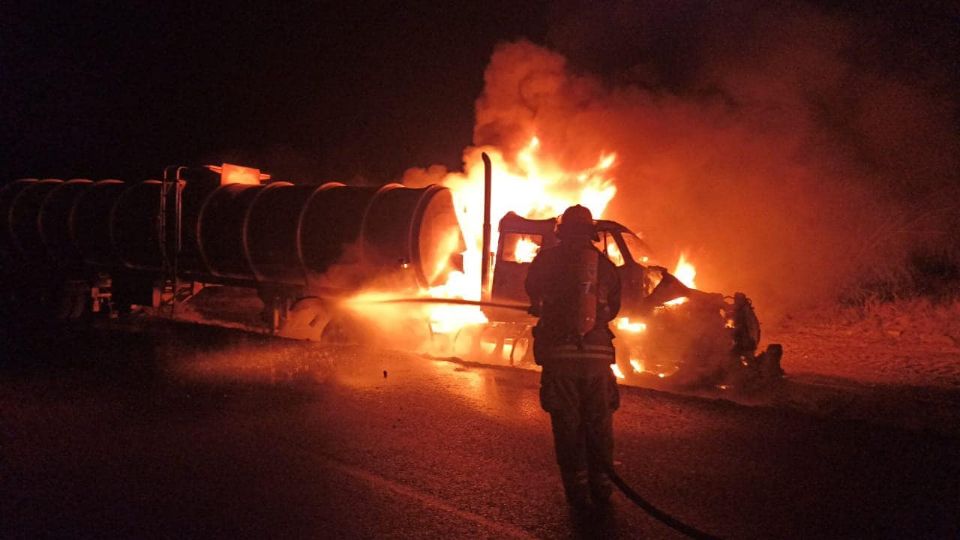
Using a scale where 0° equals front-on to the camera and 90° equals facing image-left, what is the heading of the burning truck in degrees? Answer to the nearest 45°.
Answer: approximately 315°

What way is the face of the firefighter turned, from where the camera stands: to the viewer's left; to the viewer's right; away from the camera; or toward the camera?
away from the camera

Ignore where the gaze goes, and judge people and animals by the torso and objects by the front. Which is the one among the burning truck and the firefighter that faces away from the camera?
the firefighter

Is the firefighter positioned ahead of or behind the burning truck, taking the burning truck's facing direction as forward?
ahead

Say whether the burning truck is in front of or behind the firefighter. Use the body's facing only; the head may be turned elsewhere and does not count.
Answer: in front

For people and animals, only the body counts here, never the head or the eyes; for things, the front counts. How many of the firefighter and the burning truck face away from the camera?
1

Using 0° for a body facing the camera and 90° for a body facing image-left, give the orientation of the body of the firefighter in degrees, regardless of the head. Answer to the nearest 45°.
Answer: approximately 180°
